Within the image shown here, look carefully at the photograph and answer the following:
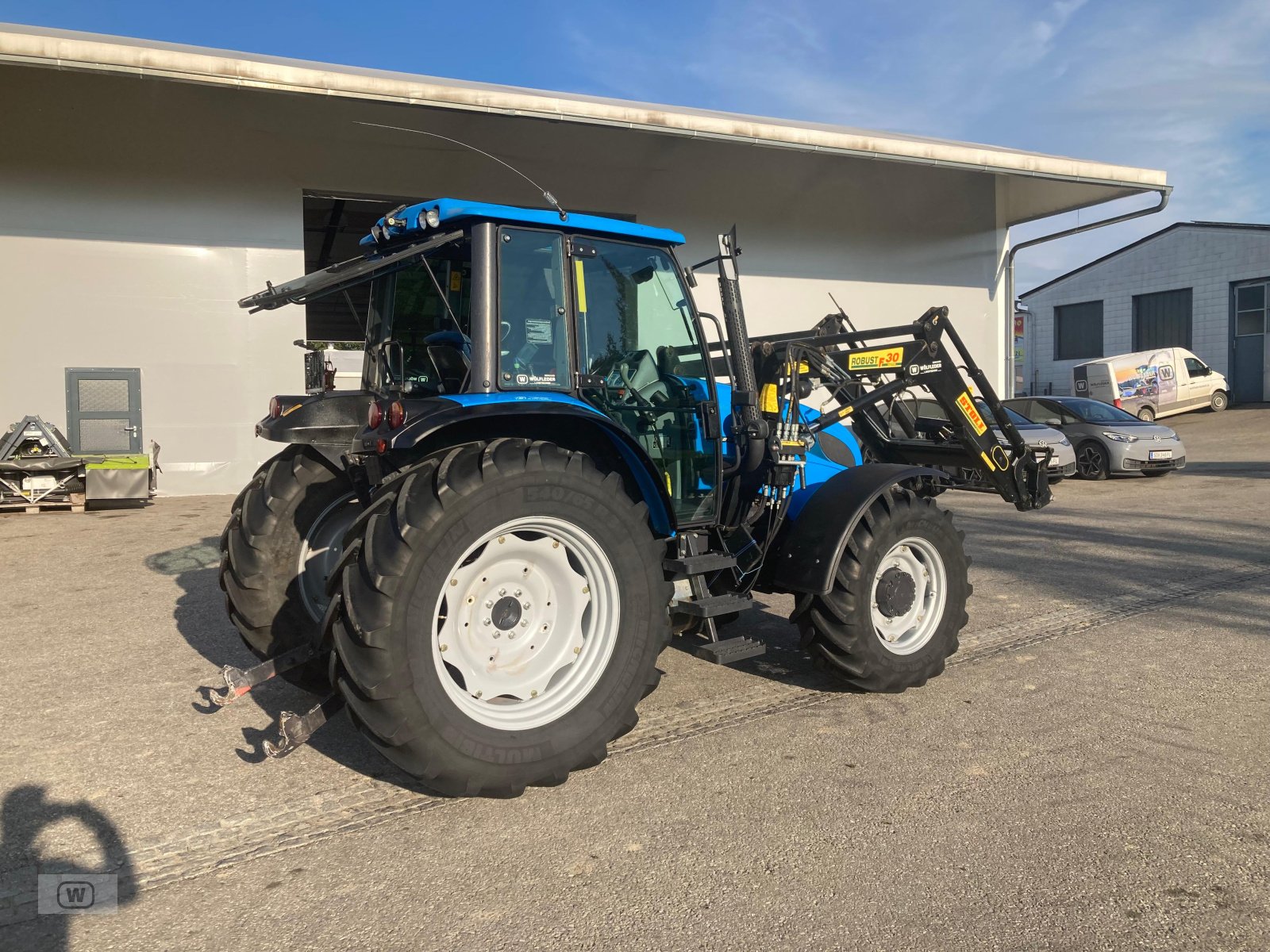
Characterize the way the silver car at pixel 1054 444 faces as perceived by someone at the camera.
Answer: facing the viewer and to the right of the viewer

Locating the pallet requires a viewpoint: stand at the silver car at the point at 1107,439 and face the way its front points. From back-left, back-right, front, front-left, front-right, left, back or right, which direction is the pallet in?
right

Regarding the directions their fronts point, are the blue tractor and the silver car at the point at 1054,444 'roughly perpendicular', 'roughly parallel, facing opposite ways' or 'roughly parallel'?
roughly perpendicular

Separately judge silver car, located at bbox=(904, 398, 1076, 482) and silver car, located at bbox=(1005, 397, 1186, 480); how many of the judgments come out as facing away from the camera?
0

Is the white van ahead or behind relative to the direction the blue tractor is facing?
ahead

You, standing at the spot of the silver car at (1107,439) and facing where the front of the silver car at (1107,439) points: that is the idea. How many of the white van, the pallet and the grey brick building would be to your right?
1

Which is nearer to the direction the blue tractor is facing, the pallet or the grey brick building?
the grey brick building

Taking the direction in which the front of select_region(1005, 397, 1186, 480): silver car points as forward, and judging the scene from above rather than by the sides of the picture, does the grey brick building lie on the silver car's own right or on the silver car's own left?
on the silver car's own left

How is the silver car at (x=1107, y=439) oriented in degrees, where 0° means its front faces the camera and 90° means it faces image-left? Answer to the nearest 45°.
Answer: approximately 315°

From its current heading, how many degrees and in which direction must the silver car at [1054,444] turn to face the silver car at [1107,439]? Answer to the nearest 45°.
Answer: approximately 90° to its left

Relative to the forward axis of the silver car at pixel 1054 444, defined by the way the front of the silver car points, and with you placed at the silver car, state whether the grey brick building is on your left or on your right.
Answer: on your left

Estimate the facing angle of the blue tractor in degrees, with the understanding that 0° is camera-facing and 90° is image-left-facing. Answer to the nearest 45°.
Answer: approximately 225°

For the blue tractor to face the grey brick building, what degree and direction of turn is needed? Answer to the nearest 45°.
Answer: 0° — it already faces it

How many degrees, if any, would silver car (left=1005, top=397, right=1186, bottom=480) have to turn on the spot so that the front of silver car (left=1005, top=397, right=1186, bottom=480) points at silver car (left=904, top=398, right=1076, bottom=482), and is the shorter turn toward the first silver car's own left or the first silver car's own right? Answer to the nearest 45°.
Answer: approximately 90° to the first silver car's own right

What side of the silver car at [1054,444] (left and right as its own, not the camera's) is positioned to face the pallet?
right
